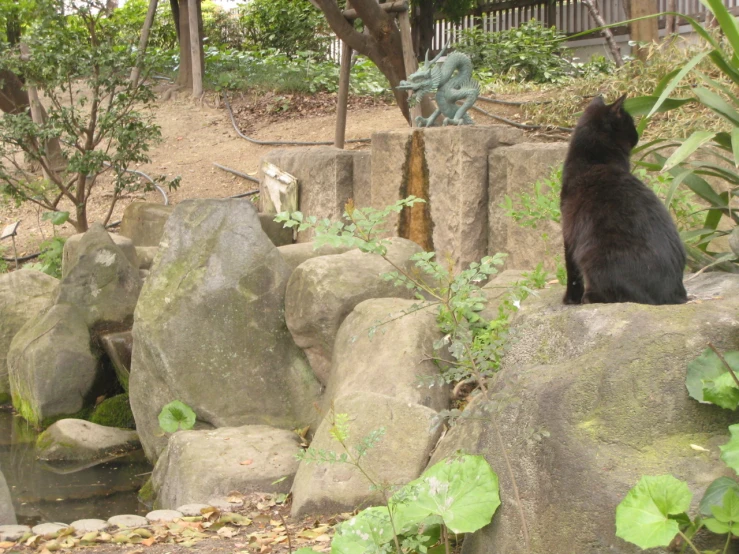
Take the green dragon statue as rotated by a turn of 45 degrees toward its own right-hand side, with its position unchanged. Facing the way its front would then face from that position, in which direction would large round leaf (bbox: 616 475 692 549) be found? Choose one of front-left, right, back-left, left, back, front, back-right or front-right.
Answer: back-left

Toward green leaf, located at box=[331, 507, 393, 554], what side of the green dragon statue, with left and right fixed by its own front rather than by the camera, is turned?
left

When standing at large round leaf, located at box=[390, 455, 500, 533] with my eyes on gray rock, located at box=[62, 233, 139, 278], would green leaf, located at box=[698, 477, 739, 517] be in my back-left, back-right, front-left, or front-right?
back-right

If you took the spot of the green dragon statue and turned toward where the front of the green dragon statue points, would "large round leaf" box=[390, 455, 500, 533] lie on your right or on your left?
on your left

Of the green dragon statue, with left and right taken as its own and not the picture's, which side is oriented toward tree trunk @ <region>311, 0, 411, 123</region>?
right

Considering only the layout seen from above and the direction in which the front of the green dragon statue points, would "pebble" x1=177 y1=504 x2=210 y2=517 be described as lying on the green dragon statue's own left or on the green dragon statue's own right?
on the green dragon statue's own left

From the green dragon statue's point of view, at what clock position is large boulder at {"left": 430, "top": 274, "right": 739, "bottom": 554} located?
The large boulder is roughly at 9 o'clock from the green dragon statue.

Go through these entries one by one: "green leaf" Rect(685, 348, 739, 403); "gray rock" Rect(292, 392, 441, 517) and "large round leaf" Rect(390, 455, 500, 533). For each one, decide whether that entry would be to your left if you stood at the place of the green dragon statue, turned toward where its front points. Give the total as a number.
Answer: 3

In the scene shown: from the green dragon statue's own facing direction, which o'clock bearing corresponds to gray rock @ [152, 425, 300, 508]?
The gray rock is roughly at 10 o'clock from the green dragon statue.

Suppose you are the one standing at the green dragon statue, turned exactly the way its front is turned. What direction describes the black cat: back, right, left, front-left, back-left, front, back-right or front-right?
left

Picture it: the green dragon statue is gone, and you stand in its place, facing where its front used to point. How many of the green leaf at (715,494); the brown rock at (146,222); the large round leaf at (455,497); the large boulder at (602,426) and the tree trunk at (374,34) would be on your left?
3

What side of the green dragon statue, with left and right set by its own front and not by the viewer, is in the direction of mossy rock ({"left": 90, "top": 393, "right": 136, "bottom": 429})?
front

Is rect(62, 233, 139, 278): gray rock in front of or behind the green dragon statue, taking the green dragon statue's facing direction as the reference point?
in front

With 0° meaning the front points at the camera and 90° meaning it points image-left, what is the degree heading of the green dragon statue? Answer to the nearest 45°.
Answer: approximately 90°

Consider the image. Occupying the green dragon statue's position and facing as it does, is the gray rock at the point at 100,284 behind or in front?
in front
